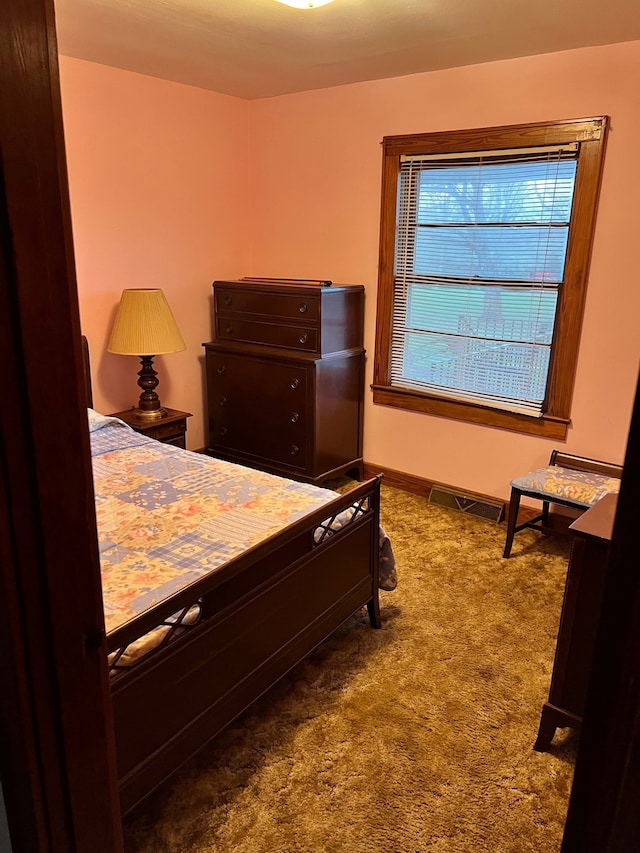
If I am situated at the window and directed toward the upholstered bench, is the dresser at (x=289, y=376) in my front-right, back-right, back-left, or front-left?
back-right

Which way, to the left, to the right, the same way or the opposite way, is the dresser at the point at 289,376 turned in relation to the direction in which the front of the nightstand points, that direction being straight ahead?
to the right

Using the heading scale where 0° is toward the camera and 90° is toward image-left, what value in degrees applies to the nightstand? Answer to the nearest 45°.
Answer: approximately 315°

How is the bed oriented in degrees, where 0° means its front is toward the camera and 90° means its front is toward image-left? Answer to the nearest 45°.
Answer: approximately 315°

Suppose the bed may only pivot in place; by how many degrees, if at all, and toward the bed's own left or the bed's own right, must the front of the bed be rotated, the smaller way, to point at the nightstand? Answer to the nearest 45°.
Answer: approximately 135° to the bed's own left

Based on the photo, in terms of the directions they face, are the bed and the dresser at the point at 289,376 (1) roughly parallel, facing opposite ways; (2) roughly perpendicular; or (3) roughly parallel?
roughly perpendicular

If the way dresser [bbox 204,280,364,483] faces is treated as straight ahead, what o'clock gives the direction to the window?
The window is roughly at 8 o'clock from the dresser.

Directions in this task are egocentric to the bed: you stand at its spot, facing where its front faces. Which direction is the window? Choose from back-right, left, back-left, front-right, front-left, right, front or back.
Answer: left

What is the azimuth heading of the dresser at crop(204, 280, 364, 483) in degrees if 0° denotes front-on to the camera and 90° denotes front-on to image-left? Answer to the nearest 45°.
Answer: approximately 45°

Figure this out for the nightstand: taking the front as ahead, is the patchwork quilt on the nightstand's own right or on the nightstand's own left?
on the nightstand's own right
